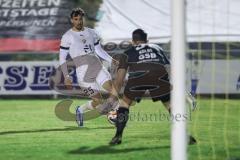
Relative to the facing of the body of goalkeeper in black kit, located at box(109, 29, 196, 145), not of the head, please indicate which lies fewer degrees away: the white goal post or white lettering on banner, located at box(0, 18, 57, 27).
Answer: the white lettering on banner

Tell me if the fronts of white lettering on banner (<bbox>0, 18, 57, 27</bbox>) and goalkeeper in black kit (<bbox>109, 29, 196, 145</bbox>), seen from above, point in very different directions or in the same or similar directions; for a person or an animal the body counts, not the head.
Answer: very different directions

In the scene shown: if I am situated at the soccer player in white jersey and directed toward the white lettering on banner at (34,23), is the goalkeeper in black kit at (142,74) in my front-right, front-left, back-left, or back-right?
back-right

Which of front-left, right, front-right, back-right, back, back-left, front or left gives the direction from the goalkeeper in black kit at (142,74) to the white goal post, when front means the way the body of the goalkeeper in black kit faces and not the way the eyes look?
back

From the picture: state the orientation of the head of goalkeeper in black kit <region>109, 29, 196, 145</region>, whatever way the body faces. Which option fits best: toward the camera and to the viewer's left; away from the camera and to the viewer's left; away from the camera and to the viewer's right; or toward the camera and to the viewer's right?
away from the camera and to the viewer's left

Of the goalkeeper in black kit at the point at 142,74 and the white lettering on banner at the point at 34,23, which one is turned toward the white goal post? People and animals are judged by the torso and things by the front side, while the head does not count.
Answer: the white lettering on banner

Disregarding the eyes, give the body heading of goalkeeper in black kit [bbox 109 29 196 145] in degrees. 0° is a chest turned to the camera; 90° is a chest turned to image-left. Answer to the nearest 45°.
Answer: approximately 180°

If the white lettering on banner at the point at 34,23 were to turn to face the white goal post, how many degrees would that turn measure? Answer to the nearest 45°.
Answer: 0° — it already faces it

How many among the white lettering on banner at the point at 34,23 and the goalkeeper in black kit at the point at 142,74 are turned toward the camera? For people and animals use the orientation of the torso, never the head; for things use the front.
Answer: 1
